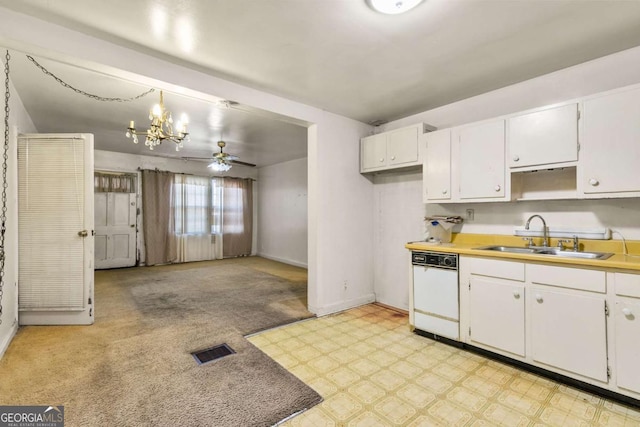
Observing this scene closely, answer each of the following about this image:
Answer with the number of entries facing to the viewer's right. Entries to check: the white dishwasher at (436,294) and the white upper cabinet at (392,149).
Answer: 0

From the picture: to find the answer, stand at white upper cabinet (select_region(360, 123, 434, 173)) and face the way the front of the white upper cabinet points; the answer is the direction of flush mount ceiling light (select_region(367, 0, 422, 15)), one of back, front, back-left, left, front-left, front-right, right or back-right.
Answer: front-left

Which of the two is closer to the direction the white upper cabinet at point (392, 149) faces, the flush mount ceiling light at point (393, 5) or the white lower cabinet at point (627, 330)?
the flush mount ceiling light

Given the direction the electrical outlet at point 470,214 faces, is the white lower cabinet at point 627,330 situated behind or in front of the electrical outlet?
in front

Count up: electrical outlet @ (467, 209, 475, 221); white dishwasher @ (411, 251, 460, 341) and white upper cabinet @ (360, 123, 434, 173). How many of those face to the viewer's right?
0

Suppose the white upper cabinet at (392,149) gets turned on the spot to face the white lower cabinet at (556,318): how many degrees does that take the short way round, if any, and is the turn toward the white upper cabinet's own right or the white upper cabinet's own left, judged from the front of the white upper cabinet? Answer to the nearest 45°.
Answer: approximately 90° to the white upper cabinet's own left

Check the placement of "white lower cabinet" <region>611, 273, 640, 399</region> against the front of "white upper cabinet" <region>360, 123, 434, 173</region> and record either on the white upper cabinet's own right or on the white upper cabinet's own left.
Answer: on the white upper cabinet's own left

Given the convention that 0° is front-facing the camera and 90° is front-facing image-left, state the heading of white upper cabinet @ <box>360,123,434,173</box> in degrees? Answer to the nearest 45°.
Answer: approximately 45°

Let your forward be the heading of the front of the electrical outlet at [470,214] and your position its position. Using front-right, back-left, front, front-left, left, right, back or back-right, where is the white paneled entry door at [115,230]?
right

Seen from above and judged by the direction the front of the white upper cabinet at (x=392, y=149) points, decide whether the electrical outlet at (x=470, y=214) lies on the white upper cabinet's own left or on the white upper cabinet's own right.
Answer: on the white upper cabinet's own left

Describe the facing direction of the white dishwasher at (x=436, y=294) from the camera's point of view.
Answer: facing the viewer and to the left of the viewer

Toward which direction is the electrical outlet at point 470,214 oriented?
toward the camera

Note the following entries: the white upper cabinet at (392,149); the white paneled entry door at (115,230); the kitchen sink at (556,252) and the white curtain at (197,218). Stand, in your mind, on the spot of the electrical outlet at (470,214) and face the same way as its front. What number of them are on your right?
3

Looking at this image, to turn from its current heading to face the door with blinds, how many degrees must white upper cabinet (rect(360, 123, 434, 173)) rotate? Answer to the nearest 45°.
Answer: approximately 45° to its right

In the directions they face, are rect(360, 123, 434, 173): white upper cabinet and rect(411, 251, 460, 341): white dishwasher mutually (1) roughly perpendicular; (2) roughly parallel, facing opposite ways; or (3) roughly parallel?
roughly parallel
